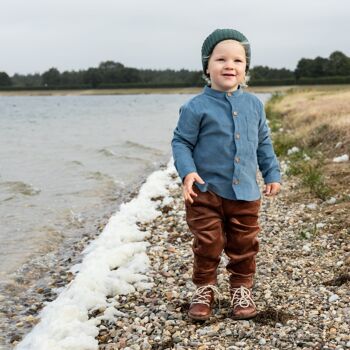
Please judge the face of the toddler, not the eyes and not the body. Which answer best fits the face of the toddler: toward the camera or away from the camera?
toward the camera

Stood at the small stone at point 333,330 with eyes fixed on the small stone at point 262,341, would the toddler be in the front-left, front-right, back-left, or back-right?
front-right

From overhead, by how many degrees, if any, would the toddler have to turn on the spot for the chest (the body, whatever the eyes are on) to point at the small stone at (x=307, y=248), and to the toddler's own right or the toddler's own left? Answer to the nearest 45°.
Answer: approximately 135° to the toddler's own left

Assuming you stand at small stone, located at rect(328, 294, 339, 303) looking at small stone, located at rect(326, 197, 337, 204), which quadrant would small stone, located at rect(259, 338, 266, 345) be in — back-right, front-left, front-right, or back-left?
back-left

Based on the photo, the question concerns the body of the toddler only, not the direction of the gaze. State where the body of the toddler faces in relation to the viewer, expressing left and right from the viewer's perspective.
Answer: facing the viewer

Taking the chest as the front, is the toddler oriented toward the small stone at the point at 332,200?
no
